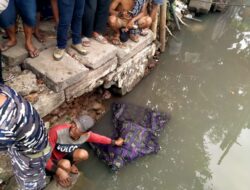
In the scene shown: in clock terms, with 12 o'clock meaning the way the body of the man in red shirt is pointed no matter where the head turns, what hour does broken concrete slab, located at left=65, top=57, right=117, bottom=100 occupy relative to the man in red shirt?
The broken concrete slab is roughly at 8 o'clock from the man in red shirt.

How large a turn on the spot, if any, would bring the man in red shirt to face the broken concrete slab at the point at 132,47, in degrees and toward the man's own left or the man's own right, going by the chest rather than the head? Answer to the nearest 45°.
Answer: approximately 90° to the man's own left

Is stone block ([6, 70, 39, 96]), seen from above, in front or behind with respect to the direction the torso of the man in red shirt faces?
behind

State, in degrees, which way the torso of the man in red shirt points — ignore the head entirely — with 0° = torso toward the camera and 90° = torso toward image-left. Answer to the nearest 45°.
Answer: approximately 315°

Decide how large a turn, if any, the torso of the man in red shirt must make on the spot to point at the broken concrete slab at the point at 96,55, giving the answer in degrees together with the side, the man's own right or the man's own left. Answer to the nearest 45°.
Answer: approximately 135° to the man's own left
